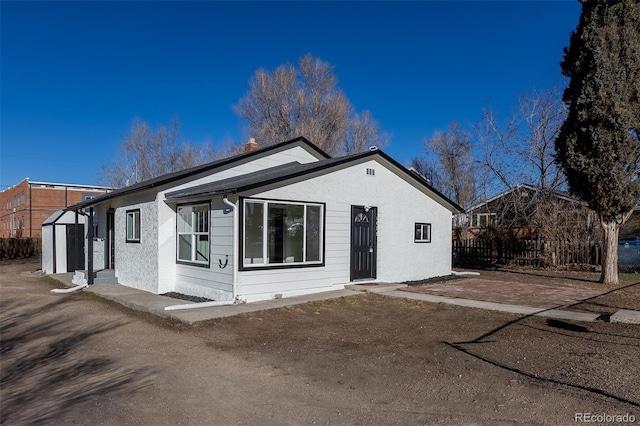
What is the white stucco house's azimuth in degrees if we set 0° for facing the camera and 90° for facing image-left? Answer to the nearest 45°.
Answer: approximately 315°

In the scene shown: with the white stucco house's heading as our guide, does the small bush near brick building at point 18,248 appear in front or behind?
behind

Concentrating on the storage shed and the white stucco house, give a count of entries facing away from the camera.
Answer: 0

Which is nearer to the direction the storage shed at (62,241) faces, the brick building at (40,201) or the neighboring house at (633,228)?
the neighboring house

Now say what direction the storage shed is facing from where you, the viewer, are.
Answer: facing the viewer and to the right of the viewer

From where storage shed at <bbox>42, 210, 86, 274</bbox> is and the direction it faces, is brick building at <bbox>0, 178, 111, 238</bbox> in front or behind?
behind

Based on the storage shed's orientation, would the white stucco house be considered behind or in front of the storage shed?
in front

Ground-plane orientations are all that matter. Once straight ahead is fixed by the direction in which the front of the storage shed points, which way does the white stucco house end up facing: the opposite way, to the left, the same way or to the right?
the same way

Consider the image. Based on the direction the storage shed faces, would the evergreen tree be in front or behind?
in front

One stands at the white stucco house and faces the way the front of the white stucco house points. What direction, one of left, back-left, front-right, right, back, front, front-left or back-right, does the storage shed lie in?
back
